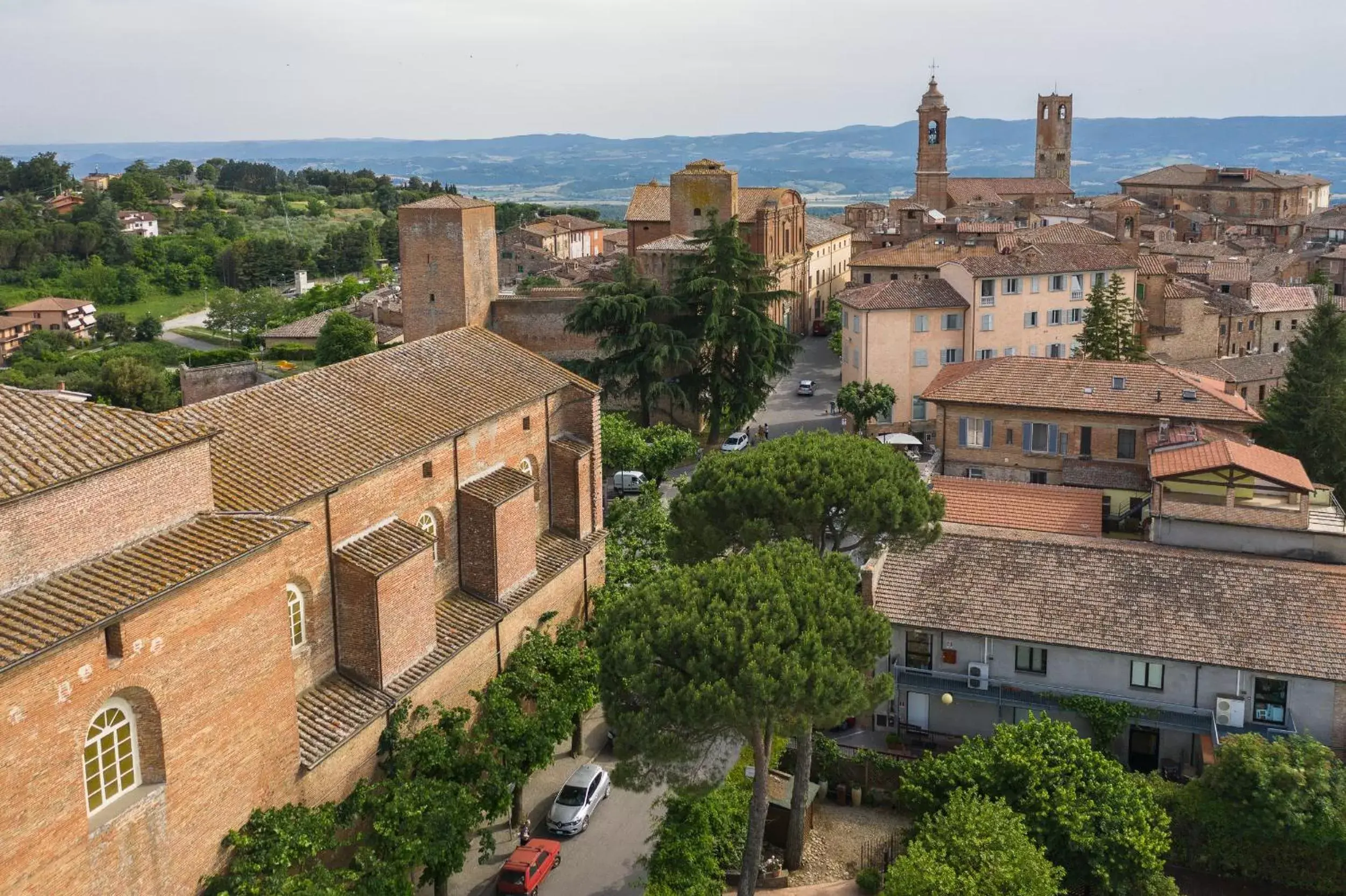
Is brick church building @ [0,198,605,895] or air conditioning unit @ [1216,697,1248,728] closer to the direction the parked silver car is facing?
the brick church building

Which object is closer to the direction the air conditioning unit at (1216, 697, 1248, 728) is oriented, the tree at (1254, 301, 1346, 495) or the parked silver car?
the parked silver car

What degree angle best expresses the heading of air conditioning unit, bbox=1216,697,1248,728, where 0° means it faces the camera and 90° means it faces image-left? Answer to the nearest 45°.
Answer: approximately 0°

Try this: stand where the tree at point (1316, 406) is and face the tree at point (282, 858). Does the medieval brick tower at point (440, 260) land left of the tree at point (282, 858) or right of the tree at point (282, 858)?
right

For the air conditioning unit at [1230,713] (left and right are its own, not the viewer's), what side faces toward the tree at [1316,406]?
back

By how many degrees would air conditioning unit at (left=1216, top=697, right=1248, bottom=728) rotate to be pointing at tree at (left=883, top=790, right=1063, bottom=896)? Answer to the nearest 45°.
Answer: approximately 45° to its right
